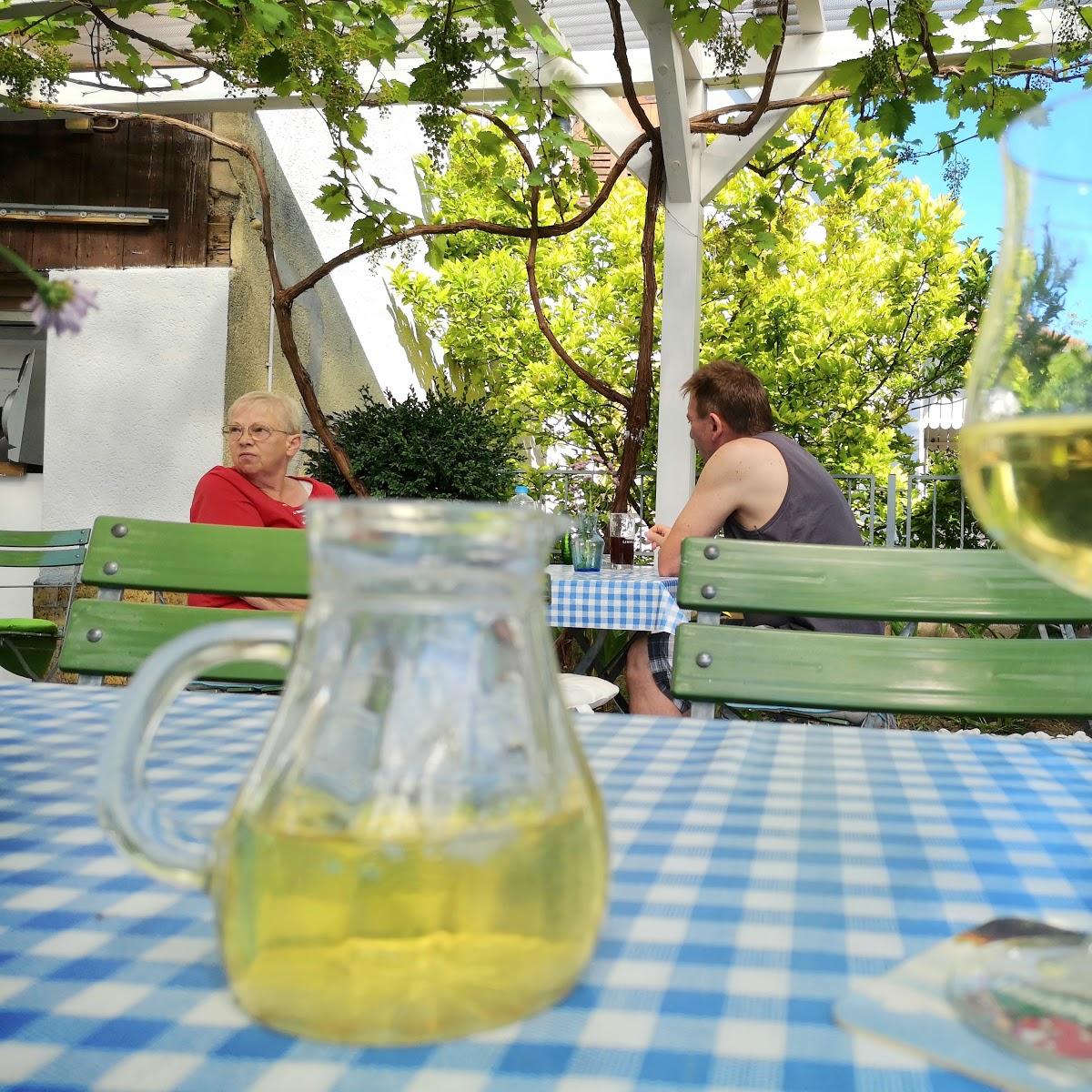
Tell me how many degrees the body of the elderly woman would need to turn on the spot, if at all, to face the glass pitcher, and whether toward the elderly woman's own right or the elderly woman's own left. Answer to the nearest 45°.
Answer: approximately 45° to the elderly woman's own right

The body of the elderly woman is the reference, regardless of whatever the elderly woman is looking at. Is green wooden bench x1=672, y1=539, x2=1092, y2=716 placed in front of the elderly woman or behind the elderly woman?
in front

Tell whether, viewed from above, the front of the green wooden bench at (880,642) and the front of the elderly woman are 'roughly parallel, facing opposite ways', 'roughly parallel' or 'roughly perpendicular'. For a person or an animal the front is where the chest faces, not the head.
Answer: roughly perpendicular

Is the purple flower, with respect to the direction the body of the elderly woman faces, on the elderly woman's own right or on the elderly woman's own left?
on the elderly woman's own right

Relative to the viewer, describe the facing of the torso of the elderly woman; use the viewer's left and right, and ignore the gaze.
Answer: facing the viewer and to the right of the viewer

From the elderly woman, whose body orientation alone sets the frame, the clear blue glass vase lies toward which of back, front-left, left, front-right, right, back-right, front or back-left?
front-left

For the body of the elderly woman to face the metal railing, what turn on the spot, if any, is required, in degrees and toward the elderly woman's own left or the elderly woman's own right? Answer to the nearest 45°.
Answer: approximately 90° to the elderly woman's own left

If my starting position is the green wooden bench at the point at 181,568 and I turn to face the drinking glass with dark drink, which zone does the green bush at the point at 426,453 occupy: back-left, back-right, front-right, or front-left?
front-left
